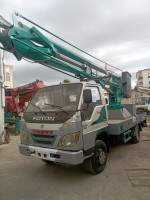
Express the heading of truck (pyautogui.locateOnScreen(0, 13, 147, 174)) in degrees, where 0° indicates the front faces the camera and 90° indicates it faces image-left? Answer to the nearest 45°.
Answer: approximately 45°
